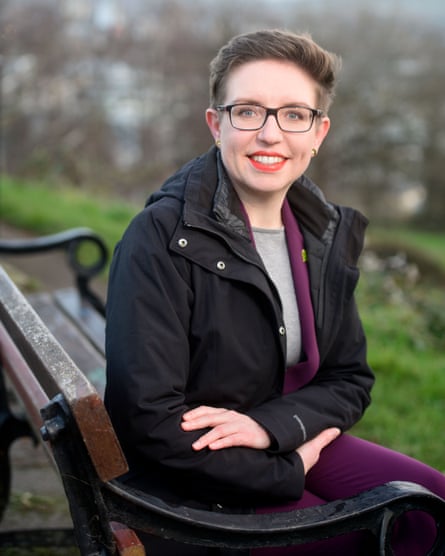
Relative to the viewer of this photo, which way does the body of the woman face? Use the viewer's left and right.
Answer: facing the viewer and to the right of the viewer

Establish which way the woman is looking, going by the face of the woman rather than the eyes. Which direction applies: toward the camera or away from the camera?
toward the camera
